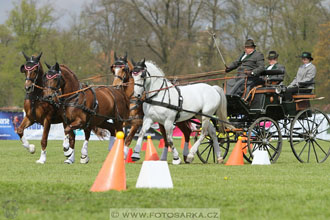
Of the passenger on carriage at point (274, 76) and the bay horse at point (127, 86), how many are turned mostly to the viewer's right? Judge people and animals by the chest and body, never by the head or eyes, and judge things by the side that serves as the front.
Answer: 0

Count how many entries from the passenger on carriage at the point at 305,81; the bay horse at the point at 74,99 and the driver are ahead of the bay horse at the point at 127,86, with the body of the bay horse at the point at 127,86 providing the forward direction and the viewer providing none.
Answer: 1

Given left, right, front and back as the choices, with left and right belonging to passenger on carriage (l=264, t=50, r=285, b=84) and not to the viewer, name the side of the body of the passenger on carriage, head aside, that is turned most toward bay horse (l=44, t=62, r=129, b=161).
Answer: front

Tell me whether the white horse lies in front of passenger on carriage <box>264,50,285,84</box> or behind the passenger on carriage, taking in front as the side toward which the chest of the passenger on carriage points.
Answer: in front

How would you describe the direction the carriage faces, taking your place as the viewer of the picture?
facing the viewer and to the left of the viewer

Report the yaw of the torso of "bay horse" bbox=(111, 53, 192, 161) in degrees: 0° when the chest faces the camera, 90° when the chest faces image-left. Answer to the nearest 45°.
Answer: approximately 45°

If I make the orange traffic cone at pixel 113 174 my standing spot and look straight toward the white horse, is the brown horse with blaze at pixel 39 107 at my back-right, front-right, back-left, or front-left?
front-left

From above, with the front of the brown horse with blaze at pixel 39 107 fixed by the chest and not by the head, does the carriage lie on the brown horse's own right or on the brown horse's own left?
on the brown horse's own left

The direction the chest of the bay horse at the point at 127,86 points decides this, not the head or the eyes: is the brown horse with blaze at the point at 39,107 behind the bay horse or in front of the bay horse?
in front

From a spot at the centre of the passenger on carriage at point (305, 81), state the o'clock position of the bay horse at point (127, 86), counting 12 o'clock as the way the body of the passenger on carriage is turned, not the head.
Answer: The bay horse is roughly at 1 o'clock from the passenger on carriage.

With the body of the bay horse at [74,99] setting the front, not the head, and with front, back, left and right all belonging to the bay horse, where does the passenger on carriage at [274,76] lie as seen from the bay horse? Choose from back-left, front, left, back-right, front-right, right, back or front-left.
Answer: back-left

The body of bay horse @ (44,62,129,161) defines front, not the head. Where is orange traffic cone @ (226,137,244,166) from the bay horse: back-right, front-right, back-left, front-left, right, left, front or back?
back-left

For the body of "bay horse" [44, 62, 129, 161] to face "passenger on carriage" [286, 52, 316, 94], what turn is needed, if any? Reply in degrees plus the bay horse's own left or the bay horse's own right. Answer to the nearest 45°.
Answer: approximately 135° to the bay horse's own left

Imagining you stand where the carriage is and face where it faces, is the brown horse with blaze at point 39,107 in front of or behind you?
in front

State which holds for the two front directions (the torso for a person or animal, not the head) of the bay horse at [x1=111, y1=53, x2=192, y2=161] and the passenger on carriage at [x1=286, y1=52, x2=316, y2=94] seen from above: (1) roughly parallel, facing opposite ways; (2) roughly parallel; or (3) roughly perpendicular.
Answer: roughly parallel
